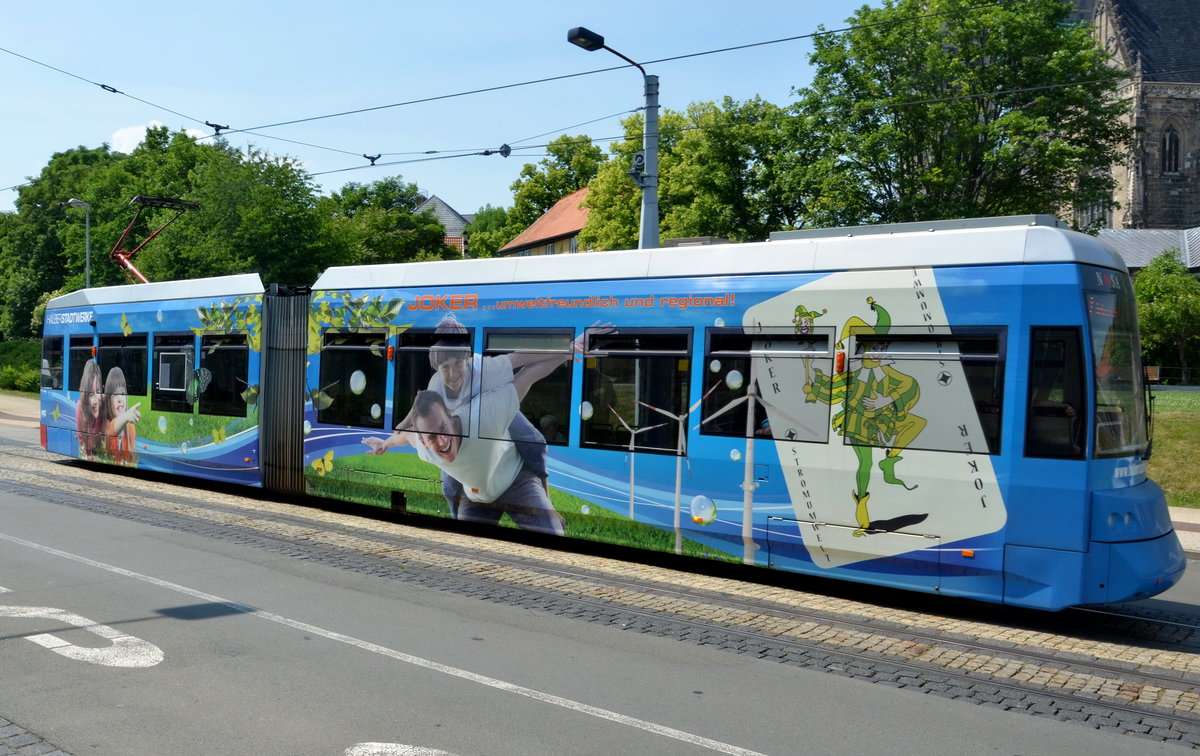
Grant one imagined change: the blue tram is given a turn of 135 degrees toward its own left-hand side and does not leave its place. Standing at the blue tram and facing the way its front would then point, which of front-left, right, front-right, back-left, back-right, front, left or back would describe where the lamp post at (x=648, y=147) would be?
front

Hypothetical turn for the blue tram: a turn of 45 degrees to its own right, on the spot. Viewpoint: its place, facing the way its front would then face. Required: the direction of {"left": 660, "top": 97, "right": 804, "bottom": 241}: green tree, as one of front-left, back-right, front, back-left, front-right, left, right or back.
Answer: back

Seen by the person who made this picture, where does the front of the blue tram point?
facing the viewer and to the right of the viewer

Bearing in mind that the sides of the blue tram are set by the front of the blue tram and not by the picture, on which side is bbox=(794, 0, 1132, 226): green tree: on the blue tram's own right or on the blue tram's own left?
on the blue tram's own left
